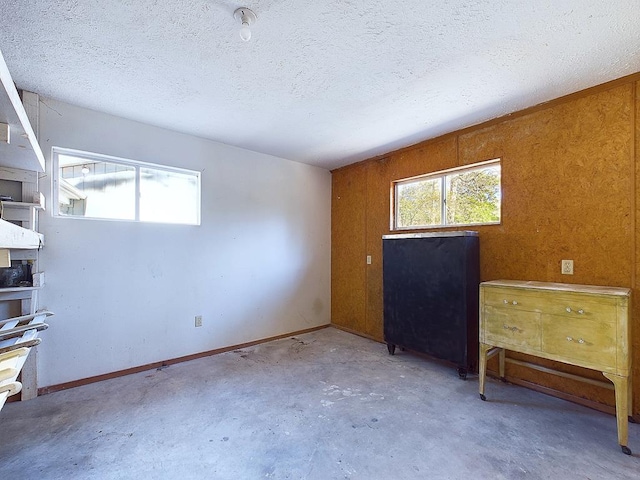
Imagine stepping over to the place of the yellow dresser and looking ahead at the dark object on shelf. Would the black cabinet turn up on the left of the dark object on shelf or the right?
right

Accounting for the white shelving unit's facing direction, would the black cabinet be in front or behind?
in front

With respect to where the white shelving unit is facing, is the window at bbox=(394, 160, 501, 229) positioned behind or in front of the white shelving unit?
in front

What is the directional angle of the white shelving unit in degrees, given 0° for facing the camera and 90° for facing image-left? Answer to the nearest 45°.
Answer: approximately 270°

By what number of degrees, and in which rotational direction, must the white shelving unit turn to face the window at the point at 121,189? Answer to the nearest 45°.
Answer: approximately 45° to its left

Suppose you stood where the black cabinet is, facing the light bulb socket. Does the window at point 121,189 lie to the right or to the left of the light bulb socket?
right
